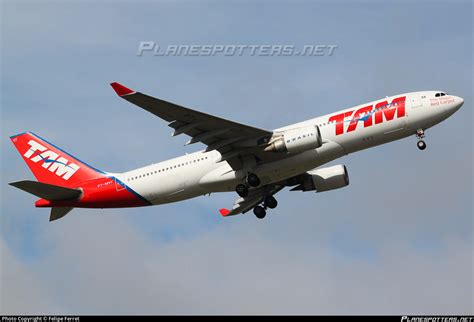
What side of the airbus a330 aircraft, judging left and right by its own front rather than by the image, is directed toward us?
right
